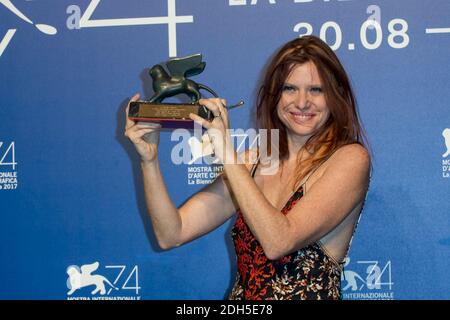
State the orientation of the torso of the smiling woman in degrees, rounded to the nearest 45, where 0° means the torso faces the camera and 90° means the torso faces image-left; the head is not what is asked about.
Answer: approximately 45°
